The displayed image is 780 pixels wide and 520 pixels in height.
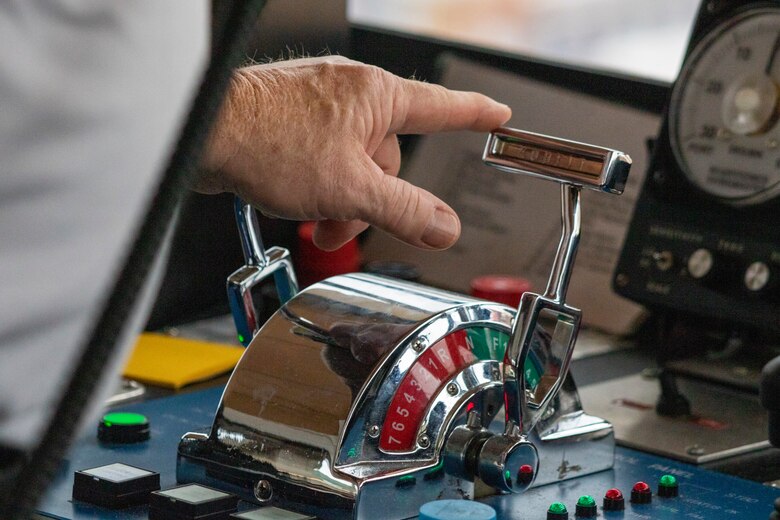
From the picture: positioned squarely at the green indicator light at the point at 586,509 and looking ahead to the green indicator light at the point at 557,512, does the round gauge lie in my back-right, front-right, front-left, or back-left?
back-right

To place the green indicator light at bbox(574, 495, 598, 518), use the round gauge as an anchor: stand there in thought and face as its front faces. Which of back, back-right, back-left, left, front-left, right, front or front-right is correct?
front-left

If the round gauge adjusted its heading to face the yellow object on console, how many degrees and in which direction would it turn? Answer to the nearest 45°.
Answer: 0° — it already faces it

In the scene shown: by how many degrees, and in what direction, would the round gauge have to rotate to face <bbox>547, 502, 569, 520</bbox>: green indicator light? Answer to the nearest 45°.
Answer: approximately 45° to its left

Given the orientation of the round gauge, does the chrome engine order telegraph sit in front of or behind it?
in front

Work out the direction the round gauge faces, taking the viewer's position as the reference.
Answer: facing the viewer and to the left of the viewer

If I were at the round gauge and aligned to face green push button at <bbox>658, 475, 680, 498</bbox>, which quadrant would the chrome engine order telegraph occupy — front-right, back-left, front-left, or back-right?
front-right
